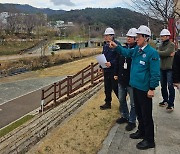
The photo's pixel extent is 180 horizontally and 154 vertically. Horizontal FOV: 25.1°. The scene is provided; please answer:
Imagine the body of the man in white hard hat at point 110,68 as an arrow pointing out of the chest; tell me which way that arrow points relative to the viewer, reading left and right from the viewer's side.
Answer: facing to the left of the viewer

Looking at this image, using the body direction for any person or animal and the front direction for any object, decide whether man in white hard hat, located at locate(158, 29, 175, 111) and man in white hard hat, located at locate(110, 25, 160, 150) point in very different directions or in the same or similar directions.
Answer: same or similar directions

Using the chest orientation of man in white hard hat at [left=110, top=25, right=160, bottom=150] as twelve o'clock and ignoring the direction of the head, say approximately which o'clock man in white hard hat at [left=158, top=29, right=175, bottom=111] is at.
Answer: man in white hard hat at [left=158, top=29, right=175, bottom=111] is roughly at 5 o'clock from man in white hard hat at [left=110, top=25, right=160, bottom=150].

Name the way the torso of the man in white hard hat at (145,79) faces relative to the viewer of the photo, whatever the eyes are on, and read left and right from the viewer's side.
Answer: facing the viewer and to the left of the viewer

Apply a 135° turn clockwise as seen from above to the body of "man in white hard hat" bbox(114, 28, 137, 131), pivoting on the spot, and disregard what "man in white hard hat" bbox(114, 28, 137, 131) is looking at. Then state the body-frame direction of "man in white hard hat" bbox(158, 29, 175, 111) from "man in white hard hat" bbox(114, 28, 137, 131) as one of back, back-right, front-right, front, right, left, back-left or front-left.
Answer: front-right

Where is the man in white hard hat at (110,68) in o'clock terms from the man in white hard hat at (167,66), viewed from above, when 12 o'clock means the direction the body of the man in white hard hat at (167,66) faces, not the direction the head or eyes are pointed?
the man in white hard hat at (110,68) is roughly at 1 o'clock from the man in white hard hat at (167,66).
